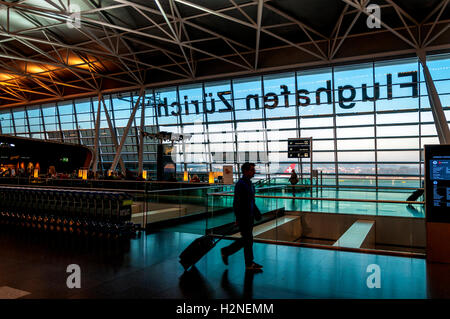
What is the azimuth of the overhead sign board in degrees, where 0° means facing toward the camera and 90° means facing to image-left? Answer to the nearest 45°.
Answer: approximately 0°

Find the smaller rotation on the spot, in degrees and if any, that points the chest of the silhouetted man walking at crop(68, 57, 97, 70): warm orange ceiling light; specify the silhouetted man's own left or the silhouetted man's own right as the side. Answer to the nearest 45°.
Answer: approximately 135° to the silhouetted man's own left

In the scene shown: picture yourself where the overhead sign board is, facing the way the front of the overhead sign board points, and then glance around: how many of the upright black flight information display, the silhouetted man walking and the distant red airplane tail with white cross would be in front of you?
2

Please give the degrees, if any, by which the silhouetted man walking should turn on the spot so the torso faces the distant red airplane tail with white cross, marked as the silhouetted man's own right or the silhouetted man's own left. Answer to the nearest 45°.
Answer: approximately 90° to the silhouetted man's own left

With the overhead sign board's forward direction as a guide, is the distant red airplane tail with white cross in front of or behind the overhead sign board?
behind

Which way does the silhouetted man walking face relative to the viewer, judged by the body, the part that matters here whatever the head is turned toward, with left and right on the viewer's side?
facing to the right of the viewer

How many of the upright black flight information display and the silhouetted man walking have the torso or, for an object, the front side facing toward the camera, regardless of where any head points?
1

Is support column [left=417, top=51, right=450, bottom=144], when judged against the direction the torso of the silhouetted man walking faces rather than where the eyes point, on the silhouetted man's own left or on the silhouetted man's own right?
on the silhouetted man's own left

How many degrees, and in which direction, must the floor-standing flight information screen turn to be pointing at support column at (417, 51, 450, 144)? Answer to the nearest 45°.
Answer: approximately 180°

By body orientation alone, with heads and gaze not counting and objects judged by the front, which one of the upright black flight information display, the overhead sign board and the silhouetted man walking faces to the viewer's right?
the silhouetted man walking

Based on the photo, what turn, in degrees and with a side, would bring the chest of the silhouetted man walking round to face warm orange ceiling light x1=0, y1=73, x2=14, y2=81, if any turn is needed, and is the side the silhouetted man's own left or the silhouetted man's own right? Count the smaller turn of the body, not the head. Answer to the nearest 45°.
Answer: approximately 135° to the silhouetted man's own left

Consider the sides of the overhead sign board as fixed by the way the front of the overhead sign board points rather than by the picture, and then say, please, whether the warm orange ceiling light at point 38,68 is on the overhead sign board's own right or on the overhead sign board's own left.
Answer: on the overhead sign board's own right

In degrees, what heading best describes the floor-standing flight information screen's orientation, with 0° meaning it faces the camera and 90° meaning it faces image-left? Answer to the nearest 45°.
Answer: approximately 0°

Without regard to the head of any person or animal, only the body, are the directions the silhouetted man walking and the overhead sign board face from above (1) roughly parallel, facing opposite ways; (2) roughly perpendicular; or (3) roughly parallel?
roughly perpendicular

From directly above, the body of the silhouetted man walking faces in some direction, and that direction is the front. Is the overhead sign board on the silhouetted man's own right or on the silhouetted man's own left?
on the silhouetted man's own left
